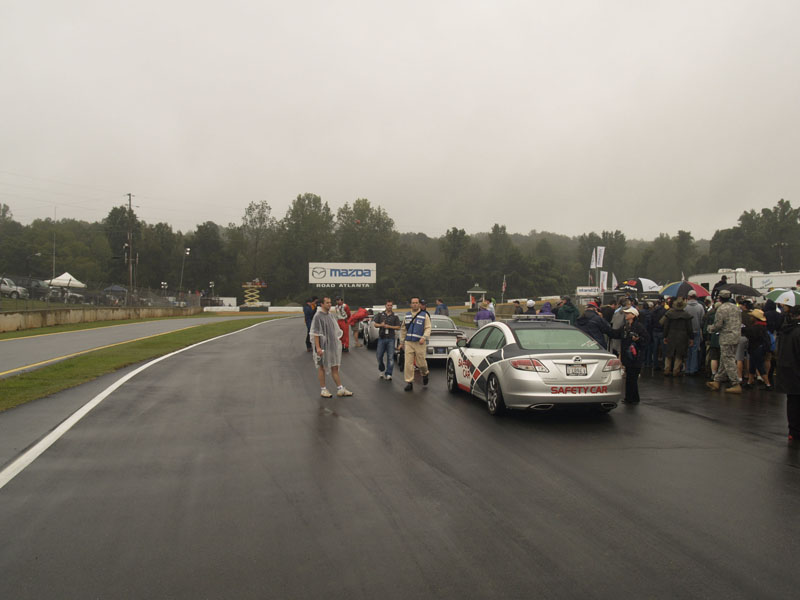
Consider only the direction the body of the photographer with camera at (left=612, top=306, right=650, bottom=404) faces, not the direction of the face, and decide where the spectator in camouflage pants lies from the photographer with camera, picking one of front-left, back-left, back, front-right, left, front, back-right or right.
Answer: back

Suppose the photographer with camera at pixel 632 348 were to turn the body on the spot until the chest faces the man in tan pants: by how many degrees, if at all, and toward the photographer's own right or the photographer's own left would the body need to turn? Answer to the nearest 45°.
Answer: approximately 45° to the photographer's own right

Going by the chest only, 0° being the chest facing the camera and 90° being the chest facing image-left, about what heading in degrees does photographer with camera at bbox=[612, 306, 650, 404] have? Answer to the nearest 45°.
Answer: approximately 45°

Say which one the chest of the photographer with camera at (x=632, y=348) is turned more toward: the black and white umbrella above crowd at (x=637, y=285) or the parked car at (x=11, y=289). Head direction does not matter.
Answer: the parked car

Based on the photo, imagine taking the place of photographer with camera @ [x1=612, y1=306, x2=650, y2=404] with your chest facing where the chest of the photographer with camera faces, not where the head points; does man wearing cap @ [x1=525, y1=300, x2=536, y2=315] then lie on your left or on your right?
on your right

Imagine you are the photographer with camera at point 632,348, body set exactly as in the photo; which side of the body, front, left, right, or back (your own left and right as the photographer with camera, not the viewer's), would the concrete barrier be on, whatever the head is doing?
right

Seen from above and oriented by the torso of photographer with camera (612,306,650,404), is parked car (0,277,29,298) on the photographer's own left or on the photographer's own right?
on the photographer's own right

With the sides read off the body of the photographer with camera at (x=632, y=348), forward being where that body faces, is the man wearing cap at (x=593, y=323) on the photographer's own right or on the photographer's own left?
on the photographer's own right

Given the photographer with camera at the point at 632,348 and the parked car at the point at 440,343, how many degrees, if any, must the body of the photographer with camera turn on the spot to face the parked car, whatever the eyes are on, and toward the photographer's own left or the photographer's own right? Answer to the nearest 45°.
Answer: approximately 90° to the photographer's own right
